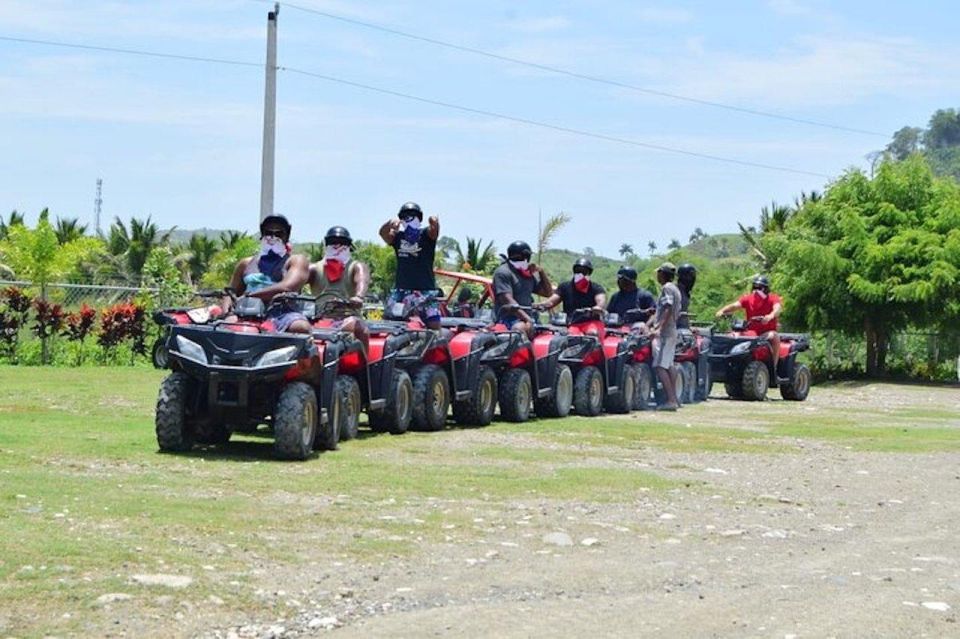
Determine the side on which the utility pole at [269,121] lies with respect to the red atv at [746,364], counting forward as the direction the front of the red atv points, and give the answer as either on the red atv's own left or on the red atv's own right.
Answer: on the red atv's own right

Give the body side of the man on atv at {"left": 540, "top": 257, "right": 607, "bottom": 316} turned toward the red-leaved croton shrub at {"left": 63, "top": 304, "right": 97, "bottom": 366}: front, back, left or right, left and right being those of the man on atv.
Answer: right

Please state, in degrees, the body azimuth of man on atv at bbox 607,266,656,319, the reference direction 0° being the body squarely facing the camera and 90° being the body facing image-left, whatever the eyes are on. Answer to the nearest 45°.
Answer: approximately 45°

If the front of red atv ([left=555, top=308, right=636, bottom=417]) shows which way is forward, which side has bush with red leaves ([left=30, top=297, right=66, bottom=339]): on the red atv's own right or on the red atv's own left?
on the red atv's own right

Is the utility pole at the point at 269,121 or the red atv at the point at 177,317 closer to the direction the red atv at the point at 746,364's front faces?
the red atv

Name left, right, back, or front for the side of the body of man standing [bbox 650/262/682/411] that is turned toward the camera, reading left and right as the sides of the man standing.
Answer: left

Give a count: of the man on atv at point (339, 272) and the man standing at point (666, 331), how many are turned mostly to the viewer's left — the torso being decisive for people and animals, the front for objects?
1

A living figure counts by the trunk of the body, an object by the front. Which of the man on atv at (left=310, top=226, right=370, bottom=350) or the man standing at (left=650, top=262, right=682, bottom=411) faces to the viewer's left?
the man standing
